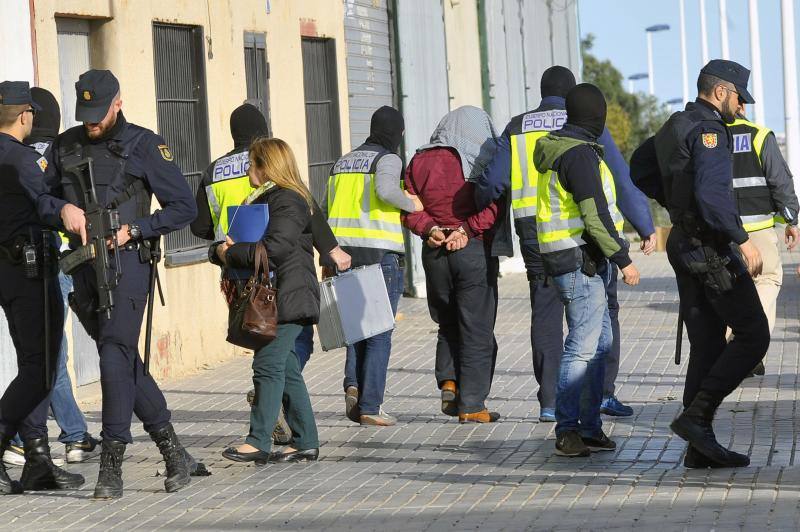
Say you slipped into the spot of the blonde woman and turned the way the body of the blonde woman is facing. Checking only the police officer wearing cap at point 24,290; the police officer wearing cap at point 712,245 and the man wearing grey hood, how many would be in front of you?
1

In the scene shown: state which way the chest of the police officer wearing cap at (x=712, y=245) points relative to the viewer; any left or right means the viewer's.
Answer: facing to the right of the viewer

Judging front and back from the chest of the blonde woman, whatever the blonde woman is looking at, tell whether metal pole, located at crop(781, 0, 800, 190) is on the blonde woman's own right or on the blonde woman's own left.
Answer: on the blonde woman's own right

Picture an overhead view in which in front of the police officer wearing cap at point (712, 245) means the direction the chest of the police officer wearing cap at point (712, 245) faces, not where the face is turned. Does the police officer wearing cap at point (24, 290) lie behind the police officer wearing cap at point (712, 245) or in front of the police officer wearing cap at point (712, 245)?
behind

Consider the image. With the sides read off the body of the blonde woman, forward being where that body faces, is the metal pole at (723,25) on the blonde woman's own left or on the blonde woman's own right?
on the blonde woman's own right

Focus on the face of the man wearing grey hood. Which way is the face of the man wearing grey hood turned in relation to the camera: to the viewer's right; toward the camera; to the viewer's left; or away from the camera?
away from the camera

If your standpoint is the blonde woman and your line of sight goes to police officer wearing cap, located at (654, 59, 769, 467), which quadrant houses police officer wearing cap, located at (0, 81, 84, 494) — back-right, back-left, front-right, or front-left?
back-right

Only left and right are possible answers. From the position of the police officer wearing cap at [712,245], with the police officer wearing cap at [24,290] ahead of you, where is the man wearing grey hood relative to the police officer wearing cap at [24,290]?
right
